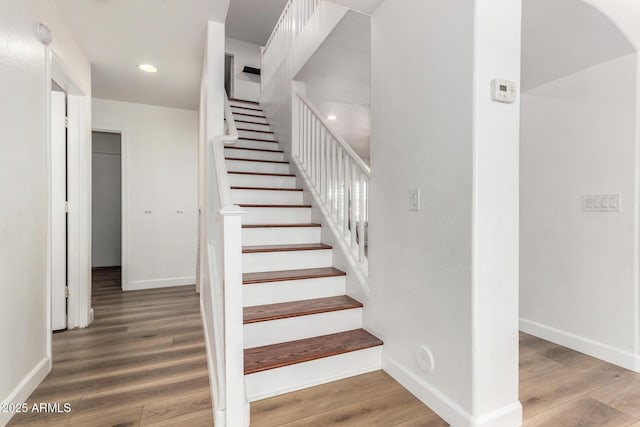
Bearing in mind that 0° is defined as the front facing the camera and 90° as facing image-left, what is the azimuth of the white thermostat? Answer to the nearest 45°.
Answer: approximately 315°

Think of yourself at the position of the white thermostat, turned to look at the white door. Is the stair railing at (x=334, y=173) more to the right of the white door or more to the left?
right

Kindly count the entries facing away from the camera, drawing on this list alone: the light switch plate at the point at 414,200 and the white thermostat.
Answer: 0

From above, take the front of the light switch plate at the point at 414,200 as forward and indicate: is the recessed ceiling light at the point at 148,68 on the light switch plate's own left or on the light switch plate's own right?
on the light switch plate's own right

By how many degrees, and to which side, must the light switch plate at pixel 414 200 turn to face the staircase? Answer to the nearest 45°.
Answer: approximately 45° to its right

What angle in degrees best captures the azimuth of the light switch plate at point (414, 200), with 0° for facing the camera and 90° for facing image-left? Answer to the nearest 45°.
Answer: approximately 45°

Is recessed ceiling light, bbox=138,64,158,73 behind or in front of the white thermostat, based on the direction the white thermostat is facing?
behind
